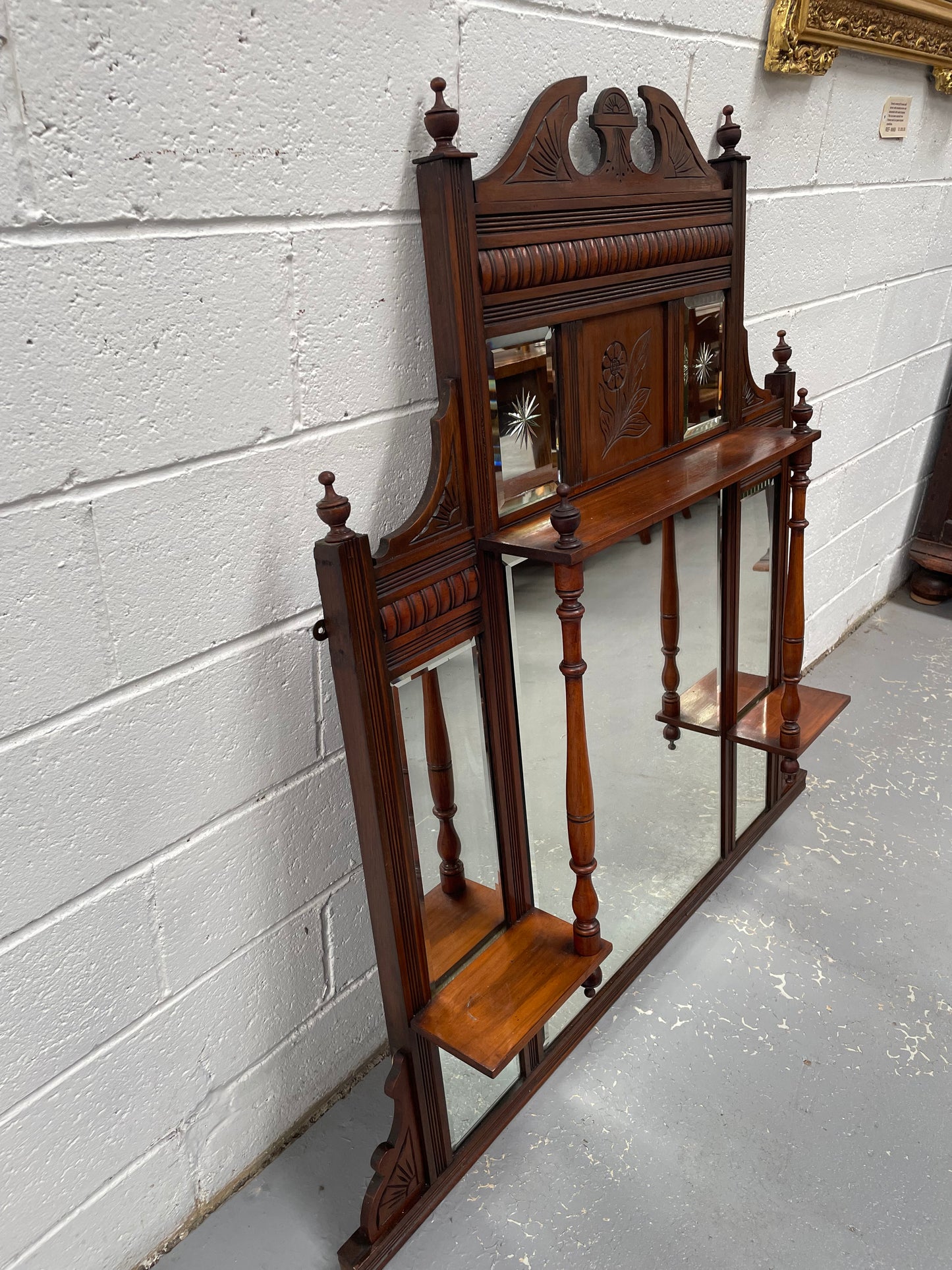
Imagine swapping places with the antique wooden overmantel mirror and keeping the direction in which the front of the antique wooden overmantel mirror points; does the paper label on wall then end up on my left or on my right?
on my left

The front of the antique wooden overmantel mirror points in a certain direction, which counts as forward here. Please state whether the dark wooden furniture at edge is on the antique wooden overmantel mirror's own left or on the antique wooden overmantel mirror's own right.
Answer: on the antique wooden overmantel mirror's own left

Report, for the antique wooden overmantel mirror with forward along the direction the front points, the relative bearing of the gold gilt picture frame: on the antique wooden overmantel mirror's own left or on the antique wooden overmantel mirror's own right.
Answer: on the antique wooden overmantel mirror's own left

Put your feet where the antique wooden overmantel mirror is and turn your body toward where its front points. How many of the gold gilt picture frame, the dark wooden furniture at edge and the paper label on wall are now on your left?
3

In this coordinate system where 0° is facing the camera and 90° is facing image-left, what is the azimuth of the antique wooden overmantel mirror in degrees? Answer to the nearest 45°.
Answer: approximately 315°
